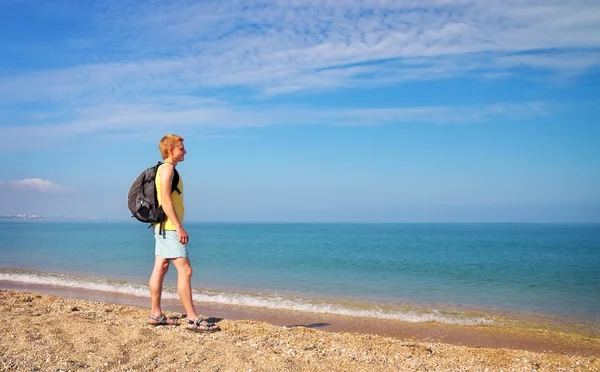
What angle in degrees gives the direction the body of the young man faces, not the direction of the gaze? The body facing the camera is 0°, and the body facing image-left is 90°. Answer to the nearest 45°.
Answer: approximately 270°

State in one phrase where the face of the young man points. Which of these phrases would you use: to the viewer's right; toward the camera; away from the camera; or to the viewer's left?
to the viewer's right
